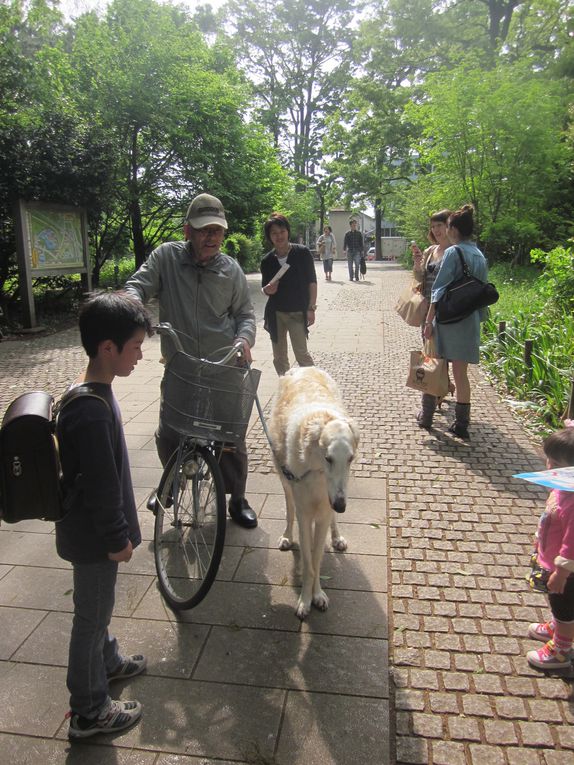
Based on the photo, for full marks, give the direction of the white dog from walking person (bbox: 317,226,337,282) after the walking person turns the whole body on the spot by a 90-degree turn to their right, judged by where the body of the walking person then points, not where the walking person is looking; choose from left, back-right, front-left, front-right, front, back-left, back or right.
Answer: left

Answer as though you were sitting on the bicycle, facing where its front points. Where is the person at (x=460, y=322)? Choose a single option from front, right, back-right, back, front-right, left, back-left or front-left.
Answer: back-left

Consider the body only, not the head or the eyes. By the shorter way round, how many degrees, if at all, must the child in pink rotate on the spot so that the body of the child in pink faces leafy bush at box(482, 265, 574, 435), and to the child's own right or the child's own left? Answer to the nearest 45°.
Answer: approximately 90° to the child's own right

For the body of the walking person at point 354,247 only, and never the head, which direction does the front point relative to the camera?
toward the camera

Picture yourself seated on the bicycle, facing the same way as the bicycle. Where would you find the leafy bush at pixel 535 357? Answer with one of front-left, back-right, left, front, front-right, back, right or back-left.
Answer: back-left

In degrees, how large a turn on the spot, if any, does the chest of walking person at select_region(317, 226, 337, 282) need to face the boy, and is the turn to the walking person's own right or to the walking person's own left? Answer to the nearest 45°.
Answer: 0° — they already face them

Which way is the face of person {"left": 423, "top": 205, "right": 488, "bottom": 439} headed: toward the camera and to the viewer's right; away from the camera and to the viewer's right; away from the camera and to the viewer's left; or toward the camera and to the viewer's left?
away from the camera and to the viewer's left

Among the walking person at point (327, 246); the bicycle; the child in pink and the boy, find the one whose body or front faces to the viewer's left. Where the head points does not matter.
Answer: the child in pink

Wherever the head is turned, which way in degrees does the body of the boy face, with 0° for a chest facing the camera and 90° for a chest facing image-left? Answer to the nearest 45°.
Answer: approximately 270°

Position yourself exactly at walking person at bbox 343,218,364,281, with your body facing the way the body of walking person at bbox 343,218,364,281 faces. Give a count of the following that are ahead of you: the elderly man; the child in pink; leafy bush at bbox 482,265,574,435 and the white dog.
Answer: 4

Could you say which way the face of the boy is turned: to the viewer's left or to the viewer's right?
to the viewer's right

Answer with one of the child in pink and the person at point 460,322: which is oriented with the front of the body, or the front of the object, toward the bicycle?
the child in pink

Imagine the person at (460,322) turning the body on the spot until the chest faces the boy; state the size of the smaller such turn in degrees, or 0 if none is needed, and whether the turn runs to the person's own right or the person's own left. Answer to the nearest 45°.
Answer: approximately 135° to the person's own left

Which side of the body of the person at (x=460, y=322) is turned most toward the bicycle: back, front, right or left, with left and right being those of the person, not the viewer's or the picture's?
left

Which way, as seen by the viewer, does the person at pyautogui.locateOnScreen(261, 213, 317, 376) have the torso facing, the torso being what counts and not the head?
toward the camera

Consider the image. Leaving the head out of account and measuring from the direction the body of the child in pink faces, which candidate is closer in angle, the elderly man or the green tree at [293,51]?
the elderly man

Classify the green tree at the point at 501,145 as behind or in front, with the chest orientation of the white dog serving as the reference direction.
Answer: behind

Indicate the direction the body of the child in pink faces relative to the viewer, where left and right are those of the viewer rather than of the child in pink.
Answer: facing to the left of the viewer

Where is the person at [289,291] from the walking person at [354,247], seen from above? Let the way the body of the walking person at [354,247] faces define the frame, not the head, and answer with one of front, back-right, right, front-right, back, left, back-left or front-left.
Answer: front

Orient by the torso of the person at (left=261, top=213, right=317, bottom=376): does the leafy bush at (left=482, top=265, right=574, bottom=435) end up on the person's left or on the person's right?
on the person's left

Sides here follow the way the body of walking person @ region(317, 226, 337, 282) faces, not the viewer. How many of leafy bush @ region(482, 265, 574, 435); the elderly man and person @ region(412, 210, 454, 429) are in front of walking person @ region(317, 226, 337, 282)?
3
